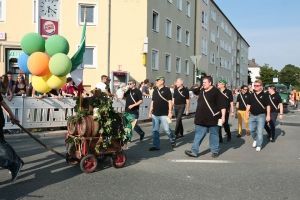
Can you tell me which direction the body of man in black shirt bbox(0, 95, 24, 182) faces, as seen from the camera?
to the viewer's left

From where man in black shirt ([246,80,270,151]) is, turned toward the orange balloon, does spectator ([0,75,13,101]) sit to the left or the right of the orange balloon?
right

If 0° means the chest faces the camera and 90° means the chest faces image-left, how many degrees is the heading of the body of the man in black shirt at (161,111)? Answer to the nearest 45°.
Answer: approximately 45°

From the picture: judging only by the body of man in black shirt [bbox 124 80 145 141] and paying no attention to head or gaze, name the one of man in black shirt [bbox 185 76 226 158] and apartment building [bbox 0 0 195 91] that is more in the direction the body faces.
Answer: the man in black shirt

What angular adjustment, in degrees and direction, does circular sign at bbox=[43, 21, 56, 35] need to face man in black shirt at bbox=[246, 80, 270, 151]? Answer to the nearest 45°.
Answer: approximately 45° to its left

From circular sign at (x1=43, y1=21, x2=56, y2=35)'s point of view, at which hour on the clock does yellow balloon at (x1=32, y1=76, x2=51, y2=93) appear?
The yellow balloon is roughly at 12 o'clock from the circular sign.

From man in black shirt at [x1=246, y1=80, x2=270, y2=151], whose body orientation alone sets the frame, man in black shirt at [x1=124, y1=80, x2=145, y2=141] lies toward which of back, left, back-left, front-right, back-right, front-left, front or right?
front-right

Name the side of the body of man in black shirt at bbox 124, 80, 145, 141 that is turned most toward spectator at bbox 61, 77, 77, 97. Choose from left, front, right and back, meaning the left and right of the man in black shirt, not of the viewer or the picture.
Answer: right
